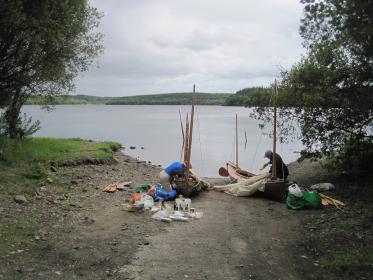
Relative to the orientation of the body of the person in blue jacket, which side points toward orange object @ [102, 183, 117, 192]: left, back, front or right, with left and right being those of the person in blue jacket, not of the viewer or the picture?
back

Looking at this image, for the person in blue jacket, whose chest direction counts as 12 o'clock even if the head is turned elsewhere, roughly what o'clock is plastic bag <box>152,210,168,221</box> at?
The plastic bag is roughly at 3 o'clock from the person in blue jacket.

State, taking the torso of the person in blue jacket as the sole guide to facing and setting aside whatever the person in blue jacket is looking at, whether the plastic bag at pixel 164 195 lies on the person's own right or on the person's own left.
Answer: on the person's own right

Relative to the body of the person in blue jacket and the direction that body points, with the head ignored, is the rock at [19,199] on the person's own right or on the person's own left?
on the person's own right

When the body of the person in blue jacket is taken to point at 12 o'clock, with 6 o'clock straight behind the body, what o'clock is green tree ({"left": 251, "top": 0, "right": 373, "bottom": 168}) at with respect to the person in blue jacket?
The green tree is roughly at 12 o'clock from the person in blue jacket.

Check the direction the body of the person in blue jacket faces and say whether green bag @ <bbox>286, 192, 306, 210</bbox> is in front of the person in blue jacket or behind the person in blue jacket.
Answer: in front

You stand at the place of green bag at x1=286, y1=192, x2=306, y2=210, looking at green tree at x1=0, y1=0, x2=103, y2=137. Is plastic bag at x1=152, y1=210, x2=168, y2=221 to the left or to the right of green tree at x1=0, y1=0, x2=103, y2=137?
left

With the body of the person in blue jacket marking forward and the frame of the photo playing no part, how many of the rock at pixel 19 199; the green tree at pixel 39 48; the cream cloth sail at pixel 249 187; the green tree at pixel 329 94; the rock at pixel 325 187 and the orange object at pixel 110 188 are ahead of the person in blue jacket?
3

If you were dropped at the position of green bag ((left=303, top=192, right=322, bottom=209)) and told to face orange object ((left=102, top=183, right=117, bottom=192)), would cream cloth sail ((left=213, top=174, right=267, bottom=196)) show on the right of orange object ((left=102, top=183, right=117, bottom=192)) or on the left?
right

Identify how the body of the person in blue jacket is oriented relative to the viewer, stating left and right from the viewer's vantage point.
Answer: facing to the right of the viewer

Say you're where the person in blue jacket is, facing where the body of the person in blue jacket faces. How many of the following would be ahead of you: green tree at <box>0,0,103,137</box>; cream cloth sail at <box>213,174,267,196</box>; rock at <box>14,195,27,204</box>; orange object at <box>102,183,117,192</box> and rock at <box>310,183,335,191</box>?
2
